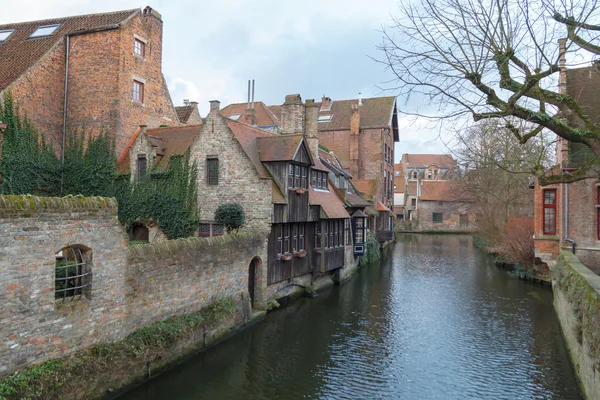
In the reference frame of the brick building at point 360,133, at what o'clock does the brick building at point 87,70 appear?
the brick building at point 87,70 is roughly at 4 o'clock from the brick building at point 360,133.

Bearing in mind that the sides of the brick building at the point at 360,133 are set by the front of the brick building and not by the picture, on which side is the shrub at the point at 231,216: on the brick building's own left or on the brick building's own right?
on the brick building's own right

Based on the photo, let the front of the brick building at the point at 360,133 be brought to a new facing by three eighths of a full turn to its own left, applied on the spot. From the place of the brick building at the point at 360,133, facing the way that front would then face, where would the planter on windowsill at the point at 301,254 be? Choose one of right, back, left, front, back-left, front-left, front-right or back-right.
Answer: back-left

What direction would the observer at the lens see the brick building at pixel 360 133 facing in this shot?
facing to the right of the viewer

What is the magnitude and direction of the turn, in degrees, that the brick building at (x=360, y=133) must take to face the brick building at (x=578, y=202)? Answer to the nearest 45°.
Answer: approximately 90° to its right
